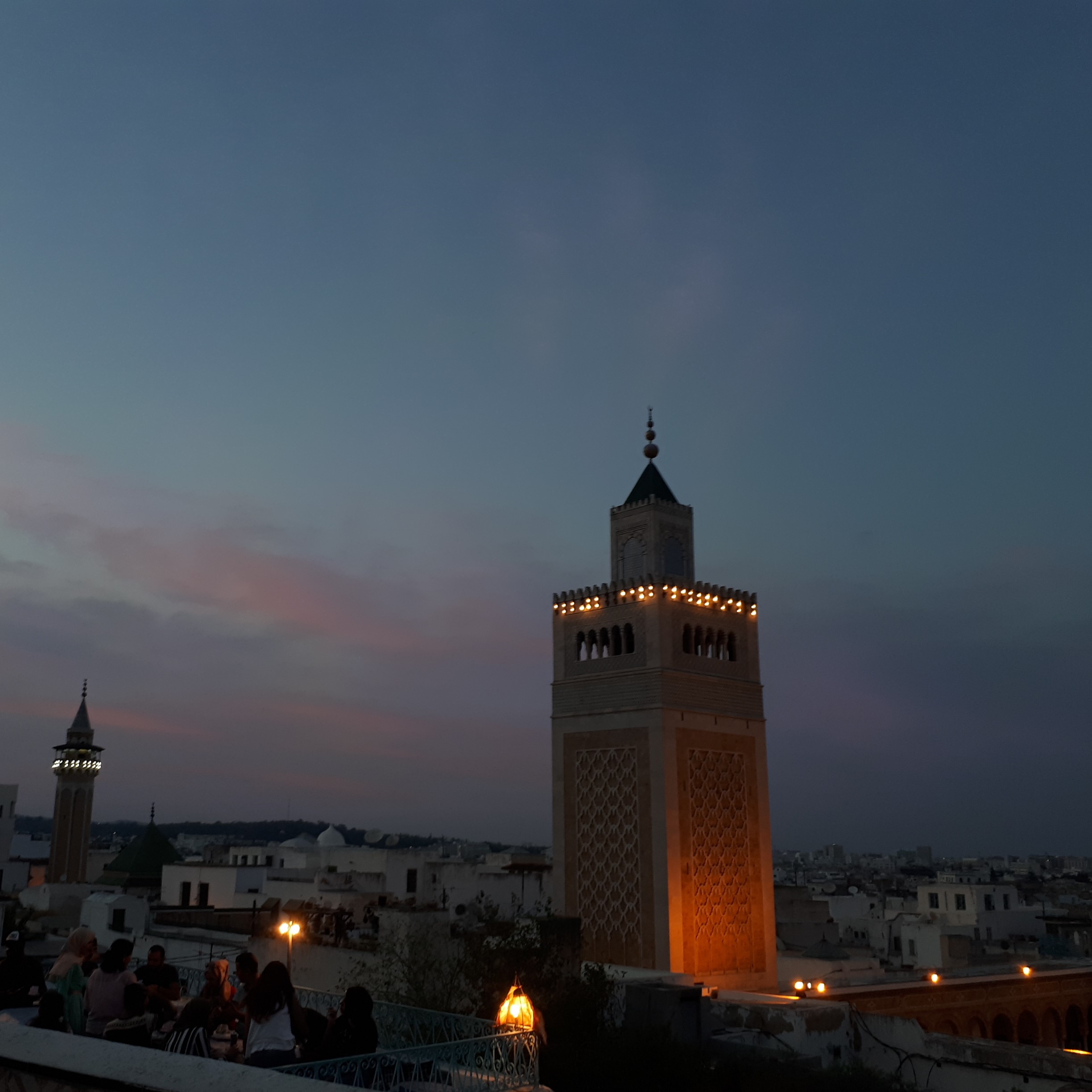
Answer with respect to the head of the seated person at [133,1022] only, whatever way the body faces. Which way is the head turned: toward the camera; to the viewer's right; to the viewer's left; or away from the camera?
away from the camera

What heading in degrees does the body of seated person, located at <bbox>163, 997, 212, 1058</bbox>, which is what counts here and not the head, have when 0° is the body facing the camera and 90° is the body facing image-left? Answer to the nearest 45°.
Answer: approximately 225°

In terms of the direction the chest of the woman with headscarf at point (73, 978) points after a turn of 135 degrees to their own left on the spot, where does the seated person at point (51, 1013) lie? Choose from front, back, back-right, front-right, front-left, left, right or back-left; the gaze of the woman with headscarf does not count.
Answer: back-left

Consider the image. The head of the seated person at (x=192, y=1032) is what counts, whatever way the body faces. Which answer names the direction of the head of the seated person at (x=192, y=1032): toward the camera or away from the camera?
away from the camera

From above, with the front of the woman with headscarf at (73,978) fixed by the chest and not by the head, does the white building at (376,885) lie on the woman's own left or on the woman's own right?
on the woman's own left

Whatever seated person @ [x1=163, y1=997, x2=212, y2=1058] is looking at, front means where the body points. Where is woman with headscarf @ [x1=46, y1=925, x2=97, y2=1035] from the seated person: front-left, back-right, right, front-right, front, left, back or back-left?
left
